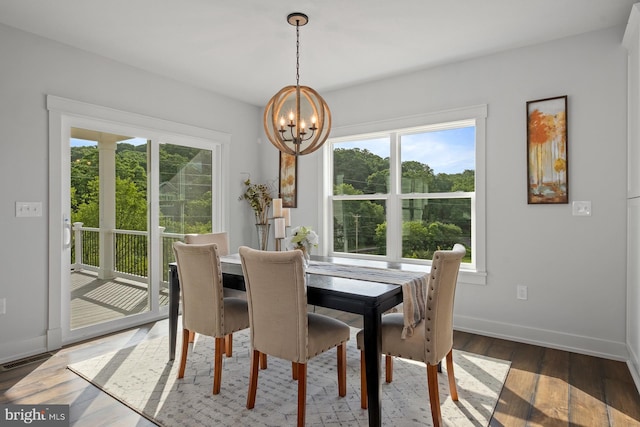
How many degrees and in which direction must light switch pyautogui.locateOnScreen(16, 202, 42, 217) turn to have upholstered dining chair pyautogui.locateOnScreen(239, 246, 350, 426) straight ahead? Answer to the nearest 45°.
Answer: approximately 45° to its left

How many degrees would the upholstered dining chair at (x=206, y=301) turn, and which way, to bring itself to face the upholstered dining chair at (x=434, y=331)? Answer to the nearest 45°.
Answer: approximately 90° to its right

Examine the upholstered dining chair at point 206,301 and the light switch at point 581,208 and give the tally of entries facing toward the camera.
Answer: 1

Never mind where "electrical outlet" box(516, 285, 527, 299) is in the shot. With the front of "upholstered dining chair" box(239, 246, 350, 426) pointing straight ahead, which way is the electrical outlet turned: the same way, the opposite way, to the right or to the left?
the opposite way

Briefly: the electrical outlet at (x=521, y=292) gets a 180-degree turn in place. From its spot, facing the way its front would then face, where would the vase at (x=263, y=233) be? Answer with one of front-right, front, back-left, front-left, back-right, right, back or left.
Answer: left
